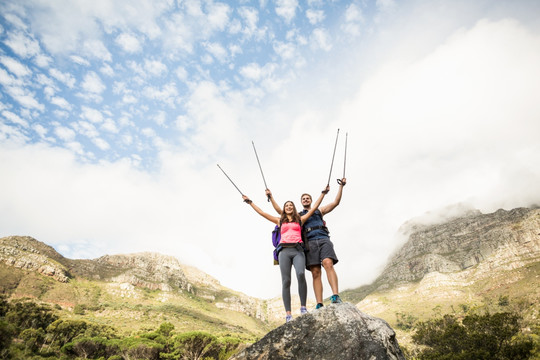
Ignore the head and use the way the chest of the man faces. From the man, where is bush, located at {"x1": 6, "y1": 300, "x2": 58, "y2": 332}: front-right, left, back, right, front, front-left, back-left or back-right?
back-right

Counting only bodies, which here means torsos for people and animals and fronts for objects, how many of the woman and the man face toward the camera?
2

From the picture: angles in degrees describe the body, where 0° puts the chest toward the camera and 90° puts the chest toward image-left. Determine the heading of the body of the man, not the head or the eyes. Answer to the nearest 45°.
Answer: approximately 0°

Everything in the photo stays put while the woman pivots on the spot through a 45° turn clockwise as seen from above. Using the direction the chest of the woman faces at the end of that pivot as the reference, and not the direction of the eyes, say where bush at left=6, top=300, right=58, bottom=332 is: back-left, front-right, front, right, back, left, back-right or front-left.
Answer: right

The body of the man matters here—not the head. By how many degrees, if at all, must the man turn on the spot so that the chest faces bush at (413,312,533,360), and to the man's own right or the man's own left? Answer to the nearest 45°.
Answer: approximately 135° to the man's own left

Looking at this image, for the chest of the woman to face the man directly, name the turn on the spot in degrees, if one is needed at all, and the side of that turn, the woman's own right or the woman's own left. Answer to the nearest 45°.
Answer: approximately 90° to the woman's own left

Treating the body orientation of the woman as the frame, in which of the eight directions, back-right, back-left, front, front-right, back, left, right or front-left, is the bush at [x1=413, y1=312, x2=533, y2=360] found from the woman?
back-left
